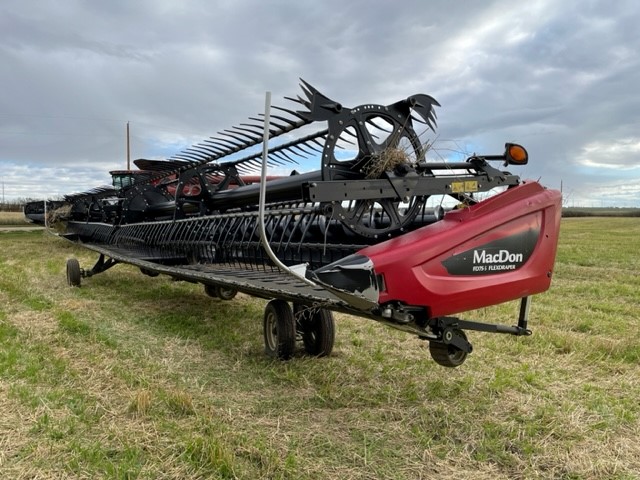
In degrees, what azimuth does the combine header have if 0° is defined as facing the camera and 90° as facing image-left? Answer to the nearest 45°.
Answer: approximately 45°
